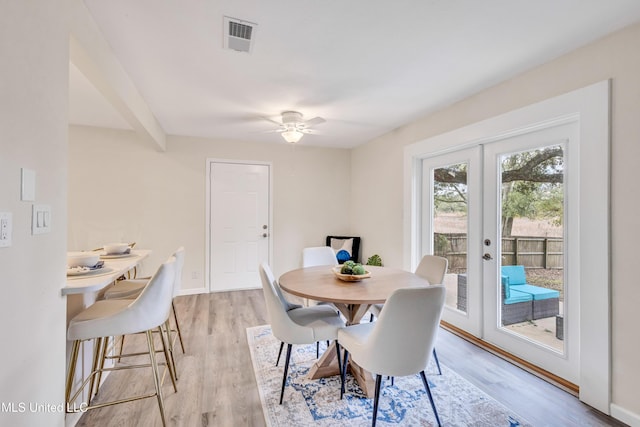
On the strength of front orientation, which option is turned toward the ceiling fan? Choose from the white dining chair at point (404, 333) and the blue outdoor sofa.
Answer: the white dining chair

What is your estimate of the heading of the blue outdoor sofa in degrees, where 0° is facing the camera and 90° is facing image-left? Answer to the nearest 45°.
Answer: approximately 315°

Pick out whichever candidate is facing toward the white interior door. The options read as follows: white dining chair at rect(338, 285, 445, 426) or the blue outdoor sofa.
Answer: the white dining chair

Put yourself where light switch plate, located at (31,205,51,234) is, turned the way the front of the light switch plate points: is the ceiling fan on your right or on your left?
on your left

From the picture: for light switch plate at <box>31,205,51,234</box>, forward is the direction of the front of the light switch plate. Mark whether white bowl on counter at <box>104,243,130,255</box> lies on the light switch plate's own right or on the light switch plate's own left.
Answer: on the light switch plate's own left

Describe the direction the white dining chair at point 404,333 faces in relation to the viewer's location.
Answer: facing away from the viewer and to the left of the viewer

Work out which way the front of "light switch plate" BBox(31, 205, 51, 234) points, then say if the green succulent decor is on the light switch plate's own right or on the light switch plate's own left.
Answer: on the light switch plate's own left

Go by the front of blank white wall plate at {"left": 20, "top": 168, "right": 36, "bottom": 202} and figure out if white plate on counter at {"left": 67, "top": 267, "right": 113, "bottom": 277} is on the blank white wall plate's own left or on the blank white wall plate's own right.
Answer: on the blank white wall plate's own left

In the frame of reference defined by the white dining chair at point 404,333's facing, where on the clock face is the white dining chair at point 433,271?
the white dining chair at point 433,271 is roughly at 2 o'clock from the white dining chair at point 404,333.
